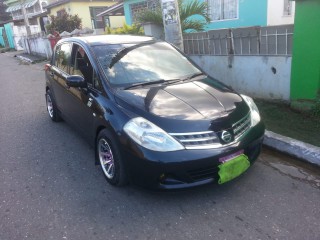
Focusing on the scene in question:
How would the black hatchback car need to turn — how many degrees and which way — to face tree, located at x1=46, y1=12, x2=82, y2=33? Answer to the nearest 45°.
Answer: approximately 135° to its left

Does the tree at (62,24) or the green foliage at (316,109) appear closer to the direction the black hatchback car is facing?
the green foliage

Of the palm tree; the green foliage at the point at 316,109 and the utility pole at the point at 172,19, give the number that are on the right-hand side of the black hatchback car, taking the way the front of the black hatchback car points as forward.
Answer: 0

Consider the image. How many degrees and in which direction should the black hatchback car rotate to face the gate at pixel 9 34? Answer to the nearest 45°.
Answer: approximately 180°

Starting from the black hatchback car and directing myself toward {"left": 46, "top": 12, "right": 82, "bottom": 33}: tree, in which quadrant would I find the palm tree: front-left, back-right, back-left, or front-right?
front-right

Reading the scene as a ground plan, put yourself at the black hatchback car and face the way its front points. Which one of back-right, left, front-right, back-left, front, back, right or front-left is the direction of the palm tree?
back-left

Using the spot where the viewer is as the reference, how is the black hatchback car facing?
facing the viewer and to the right of the viewer

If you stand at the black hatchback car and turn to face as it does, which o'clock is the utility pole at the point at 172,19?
The utility pole is roughly at 8 o'clock from the black hatchback car.

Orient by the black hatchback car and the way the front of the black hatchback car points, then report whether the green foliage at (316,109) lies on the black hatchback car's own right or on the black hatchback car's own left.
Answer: on the black hatchback car's own left

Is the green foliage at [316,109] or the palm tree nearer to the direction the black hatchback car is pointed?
the green foliage

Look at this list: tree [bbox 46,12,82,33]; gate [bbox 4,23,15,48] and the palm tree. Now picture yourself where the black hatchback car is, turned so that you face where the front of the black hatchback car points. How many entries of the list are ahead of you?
0
